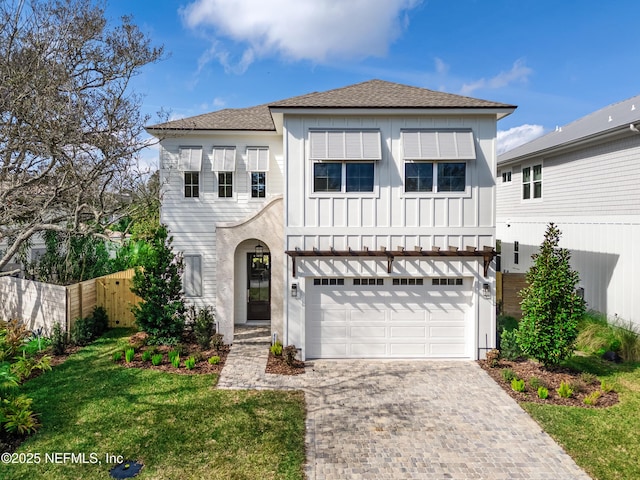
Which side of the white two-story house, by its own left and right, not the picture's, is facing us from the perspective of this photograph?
front

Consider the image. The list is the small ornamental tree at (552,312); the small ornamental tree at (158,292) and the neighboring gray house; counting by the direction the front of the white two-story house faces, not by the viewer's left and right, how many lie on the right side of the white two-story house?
1

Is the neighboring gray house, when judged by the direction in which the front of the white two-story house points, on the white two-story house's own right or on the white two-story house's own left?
on the white two-story house's own left

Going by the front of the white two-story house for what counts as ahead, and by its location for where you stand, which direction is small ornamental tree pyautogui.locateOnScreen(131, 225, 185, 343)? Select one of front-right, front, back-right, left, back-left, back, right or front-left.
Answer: right

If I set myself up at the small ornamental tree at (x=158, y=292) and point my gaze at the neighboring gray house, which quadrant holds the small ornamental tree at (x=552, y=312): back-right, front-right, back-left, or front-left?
front-right

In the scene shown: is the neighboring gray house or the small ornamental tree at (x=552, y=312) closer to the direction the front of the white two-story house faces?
the small ornamental tree

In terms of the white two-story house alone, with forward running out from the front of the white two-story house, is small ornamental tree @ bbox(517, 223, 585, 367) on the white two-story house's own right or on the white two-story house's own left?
on the white two-story house's own left
